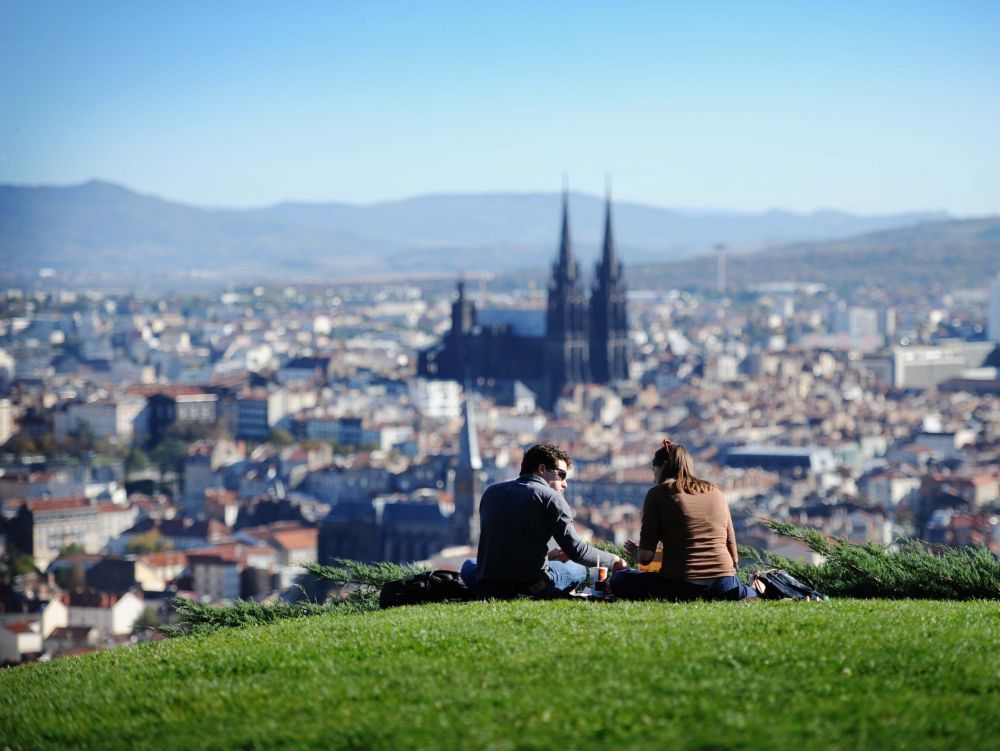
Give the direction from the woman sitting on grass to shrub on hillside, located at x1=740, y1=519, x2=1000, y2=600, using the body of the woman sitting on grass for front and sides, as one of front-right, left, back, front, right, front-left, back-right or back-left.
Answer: right

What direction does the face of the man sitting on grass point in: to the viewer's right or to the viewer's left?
to the viewer's right

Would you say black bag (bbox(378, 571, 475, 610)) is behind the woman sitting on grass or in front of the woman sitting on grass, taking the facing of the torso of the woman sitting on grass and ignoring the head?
in front

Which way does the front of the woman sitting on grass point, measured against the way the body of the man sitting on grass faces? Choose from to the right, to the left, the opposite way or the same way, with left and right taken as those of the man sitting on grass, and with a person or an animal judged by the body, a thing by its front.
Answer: to the left

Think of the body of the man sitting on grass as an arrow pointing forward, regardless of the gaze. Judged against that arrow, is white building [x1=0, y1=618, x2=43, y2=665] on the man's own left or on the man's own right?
on the man's own left

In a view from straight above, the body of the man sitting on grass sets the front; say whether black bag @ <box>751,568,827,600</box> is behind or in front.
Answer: in front

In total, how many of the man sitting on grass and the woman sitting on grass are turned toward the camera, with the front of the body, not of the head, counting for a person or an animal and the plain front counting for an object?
0

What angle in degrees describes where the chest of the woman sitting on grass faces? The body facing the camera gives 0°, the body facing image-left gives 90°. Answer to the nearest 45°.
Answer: approximately 135°

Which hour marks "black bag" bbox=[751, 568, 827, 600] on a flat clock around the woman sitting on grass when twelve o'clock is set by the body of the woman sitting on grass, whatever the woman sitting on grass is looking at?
The black bag is roughly at 3 o'clock from the woman sitting on grass.

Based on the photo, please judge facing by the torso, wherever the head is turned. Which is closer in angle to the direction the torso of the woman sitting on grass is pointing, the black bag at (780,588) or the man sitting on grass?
the man sitting on grass

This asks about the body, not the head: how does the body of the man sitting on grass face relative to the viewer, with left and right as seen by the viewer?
facing away from the viewer and to the right of the viewer

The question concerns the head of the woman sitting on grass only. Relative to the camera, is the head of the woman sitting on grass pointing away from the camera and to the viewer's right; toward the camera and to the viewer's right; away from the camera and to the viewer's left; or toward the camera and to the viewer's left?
away from the camera and to the viewer's left
